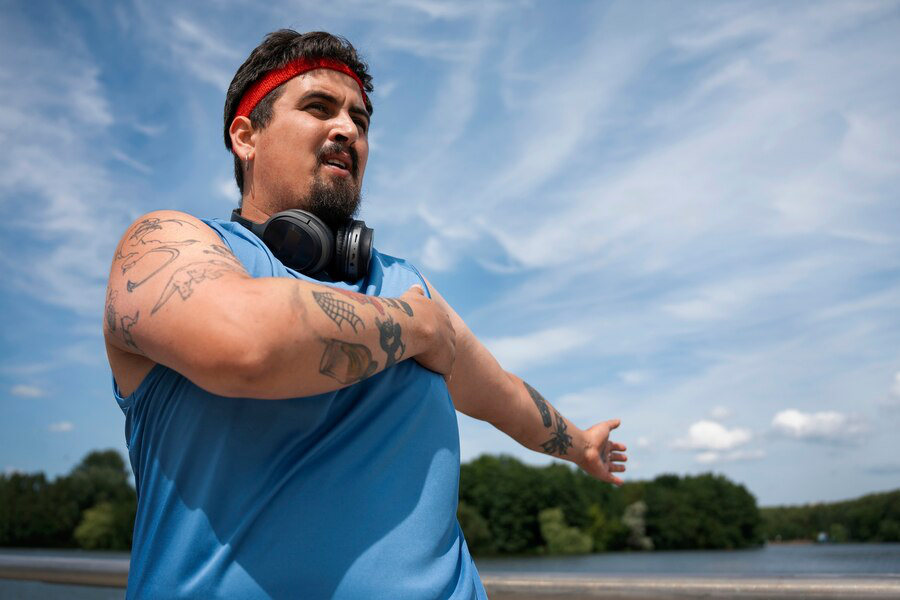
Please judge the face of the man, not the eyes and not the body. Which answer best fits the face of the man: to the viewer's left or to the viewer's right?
to the viewer's right

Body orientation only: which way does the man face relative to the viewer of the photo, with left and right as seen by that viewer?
facing the viewer and to the right of the viewer
